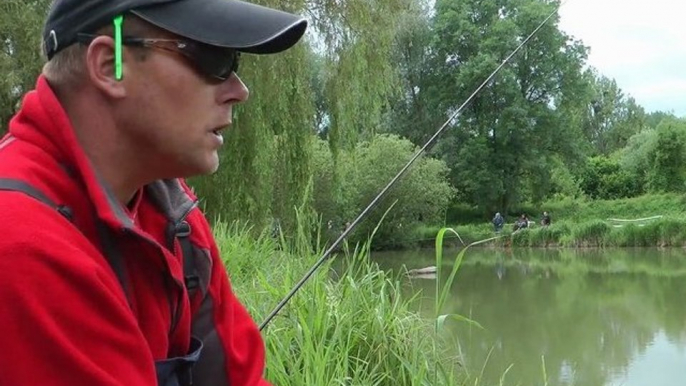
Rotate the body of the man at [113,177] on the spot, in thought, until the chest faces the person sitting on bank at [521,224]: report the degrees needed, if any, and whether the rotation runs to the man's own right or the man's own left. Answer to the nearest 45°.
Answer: approximately 90° to the man's own left

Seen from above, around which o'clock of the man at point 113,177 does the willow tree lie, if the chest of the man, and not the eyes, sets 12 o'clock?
The willow tree is roughly at 8 o'clock from the man.

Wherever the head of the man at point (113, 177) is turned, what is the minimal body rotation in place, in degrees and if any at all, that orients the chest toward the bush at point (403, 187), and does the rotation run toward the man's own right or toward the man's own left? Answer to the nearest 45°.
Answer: approximately 135° to the man's own left

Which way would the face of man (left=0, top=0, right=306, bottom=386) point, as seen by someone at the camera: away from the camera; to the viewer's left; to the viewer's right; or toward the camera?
to the viewer's right

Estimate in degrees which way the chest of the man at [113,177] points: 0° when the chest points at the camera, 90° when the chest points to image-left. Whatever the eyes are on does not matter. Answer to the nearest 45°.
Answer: approximately 315°
